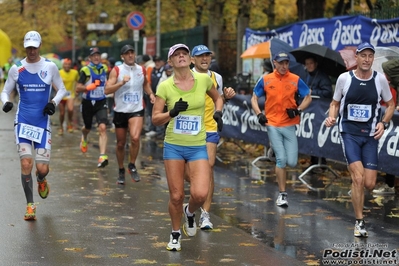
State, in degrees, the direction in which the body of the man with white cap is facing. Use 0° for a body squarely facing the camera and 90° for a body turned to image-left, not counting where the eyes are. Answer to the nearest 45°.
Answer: approximately 0°

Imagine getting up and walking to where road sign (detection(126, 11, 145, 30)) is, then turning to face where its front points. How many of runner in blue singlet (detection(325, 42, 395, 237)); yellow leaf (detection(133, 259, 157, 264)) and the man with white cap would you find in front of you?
3

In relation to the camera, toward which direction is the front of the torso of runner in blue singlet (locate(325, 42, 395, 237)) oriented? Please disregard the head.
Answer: toward the camera

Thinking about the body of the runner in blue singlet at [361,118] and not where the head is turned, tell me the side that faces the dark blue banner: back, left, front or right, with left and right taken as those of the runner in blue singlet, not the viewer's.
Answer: back

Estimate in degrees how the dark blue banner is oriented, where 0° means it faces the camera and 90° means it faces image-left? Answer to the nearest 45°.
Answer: approximately 45°

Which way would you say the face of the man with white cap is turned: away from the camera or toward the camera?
toward the camera

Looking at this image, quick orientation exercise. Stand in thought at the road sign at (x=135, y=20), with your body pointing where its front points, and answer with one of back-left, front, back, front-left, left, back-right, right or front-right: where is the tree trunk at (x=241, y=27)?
front-left

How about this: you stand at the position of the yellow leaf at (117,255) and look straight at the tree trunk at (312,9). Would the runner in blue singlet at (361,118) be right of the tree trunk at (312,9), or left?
right

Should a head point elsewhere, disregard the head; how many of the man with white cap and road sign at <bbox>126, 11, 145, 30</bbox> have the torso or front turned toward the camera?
2

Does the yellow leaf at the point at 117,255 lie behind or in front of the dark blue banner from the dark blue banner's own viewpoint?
in front

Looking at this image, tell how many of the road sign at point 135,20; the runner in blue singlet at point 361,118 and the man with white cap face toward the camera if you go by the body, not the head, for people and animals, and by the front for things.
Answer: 3

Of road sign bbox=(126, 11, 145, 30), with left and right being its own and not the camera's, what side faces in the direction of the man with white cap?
front

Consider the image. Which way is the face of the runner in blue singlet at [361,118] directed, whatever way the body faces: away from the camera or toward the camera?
toward the camera

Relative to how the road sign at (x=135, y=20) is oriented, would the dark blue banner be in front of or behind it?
in front

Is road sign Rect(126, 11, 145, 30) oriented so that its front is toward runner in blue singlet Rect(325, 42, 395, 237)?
yes

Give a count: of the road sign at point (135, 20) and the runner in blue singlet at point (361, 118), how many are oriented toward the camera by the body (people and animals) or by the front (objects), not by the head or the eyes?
2
